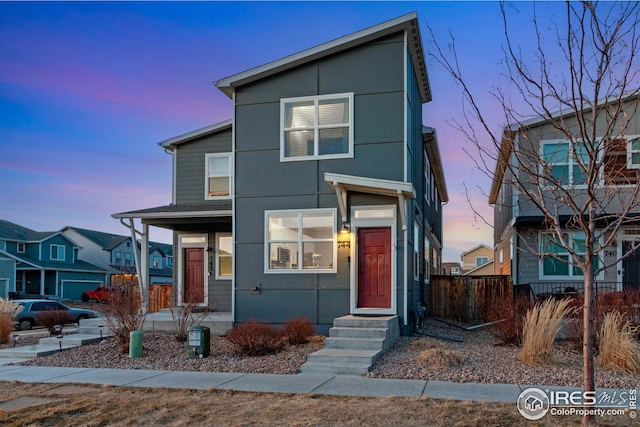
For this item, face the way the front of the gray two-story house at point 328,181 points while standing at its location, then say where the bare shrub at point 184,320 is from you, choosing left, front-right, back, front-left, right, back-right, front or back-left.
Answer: right

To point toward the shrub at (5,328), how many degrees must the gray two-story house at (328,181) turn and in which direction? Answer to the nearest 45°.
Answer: approximately 90° to its right

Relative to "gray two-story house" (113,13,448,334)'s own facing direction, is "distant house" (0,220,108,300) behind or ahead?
behind

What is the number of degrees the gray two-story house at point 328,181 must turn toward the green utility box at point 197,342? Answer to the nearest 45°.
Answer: approximately 45° to its right

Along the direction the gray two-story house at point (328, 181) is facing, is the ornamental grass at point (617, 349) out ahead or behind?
ahead

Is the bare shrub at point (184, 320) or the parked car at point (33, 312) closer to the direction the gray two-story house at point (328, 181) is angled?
the bare shrub

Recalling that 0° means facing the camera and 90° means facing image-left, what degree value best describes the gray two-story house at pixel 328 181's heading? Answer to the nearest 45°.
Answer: approximately 0°

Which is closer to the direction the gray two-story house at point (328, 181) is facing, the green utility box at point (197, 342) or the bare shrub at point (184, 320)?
the green utility box
